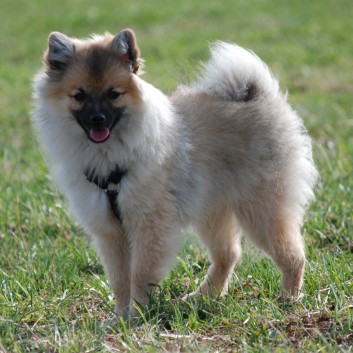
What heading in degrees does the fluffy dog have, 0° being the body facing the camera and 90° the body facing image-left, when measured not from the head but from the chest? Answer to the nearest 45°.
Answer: approximately 45°
